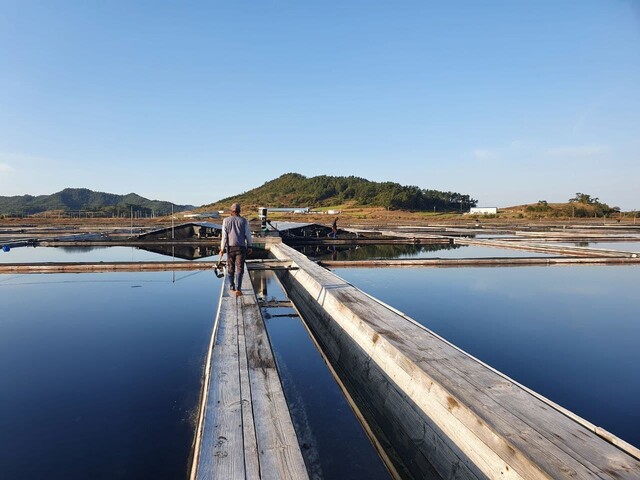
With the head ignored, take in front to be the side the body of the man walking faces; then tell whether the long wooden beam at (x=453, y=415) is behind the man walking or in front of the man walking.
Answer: behind

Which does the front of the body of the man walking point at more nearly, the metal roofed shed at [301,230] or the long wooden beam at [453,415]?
the metal roofed shed

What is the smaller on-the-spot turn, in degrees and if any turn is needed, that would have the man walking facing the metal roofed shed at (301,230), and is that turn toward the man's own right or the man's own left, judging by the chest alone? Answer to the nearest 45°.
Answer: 0° — they already face it

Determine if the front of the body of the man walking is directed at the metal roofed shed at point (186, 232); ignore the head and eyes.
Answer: yes

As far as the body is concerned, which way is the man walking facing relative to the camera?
away from the camera

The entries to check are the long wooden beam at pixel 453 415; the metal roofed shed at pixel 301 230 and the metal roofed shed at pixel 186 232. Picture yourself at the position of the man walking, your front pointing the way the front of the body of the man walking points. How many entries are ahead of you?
2
